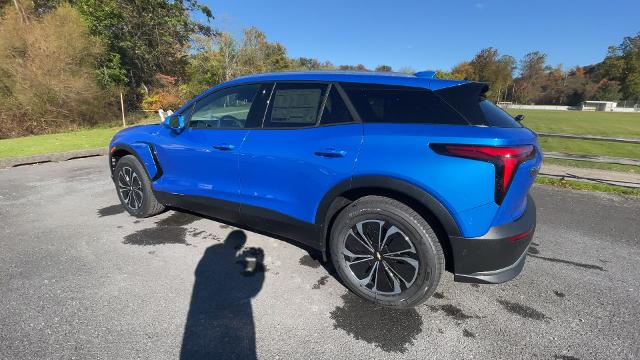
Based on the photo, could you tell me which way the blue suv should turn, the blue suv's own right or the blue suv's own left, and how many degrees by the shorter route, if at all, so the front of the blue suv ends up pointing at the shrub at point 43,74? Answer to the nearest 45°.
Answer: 0° — it already faces it

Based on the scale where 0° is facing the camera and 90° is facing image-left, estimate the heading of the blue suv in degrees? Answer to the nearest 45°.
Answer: approximately 135°
